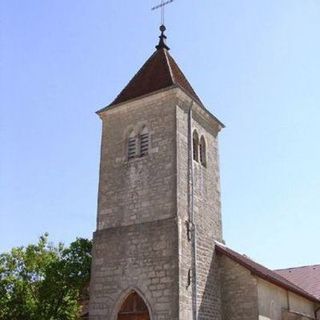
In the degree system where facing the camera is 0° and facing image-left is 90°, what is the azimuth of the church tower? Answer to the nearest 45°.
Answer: approximately 45°

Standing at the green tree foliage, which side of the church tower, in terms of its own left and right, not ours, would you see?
right
